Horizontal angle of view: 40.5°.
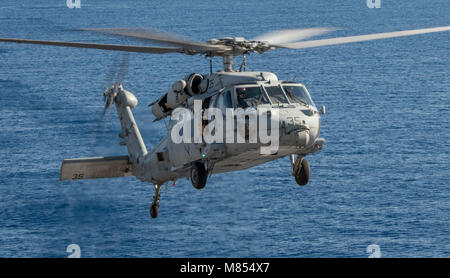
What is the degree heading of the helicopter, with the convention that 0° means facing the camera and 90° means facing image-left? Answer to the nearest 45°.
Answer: approximately 315°
